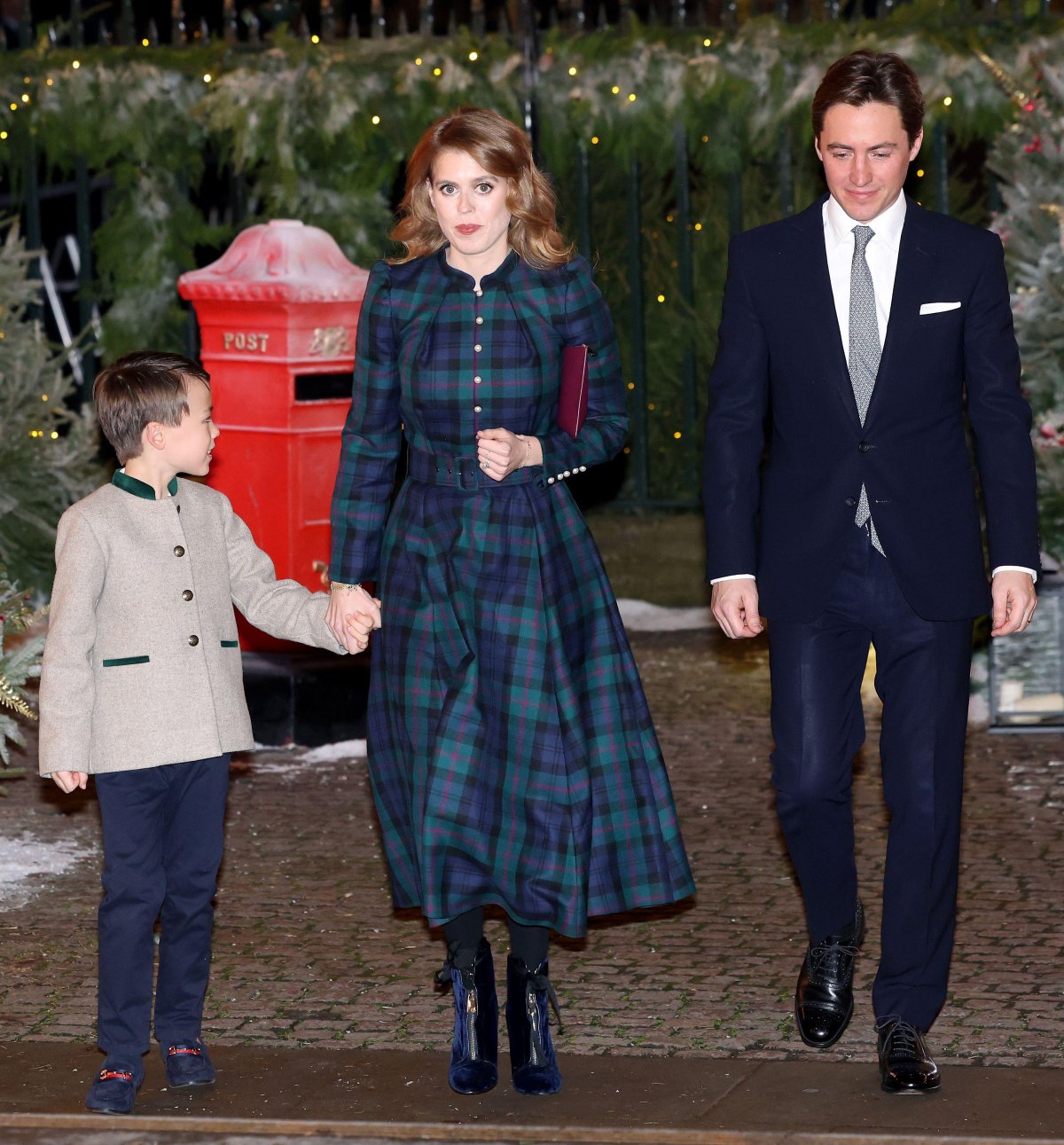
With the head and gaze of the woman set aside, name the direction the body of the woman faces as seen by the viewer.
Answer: toward the camera

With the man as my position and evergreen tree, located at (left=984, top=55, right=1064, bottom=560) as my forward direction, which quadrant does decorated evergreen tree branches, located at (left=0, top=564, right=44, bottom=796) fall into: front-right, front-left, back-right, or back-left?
front-left

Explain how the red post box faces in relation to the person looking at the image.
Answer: facing the viewer and to the right of the viewer

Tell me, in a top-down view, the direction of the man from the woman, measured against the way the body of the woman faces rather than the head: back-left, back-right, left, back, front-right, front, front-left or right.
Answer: left

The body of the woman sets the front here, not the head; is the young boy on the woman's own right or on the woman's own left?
on the woman's own right

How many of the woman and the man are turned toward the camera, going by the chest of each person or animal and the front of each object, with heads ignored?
2

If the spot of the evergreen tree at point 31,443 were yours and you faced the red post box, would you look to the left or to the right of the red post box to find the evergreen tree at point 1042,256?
left

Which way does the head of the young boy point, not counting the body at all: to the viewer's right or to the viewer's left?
to the viewer's right

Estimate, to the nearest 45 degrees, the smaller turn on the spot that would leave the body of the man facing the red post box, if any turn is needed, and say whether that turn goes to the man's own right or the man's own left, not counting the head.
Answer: approximately 135° to the man's own right

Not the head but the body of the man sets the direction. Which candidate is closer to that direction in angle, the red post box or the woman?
the woman

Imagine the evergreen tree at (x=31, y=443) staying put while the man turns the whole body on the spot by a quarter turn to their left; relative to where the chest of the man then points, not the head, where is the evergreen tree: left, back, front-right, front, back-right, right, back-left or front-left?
back-left

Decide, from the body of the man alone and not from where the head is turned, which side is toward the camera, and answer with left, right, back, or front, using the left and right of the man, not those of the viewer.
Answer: front

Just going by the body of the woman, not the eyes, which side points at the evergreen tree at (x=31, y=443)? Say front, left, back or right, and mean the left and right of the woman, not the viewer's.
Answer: back

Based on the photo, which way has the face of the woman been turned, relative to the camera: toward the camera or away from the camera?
toward the camera

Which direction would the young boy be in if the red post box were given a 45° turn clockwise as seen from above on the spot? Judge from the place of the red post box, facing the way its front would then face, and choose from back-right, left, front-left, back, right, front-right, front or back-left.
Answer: front

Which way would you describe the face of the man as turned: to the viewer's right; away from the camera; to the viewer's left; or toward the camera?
toward the camera

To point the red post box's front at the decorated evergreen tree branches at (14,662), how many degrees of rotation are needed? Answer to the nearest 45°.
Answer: approximately 90° to its right

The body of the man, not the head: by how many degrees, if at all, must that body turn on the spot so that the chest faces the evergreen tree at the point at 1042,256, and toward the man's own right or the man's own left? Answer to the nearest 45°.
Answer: approximately 180°
